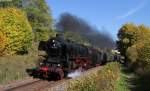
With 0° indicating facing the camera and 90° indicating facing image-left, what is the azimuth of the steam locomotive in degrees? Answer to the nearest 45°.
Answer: approximately 45°
